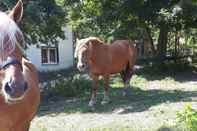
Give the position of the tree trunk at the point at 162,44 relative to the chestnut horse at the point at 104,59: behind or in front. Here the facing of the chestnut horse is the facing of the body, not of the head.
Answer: behind

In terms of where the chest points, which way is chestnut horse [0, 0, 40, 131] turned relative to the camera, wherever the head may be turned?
toward the camera

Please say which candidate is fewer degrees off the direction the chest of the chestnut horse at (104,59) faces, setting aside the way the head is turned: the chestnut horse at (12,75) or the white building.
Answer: the chestnut horse

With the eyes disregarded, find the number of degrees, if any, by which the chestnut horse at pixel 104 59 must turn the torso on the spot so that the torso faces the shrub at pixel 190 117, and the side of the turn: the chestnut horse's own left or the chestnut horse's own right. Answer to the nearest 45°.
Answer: approximately 45° to the chestnut horse's own left

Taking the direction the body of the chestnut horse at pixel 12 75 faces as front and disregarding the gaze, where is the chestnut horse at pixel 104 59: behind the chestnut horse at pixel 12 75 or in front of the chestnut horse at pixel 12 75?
behind

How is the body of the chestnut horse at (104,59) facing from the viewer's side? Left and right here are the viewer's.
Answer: facing the viewer and to the left of the viewer

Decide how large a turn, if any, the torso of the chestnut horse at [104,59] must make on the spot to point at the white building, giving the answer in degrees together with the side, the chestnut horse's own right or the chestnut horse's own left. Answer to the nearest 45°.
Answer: approximately 135° to the chestnut horse's own right

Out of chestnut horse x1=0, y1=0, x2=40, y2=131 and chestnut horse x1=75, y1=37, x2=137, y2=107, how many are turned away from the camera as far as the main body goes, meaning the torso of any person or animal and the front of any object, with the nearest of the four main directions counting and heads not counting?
0
